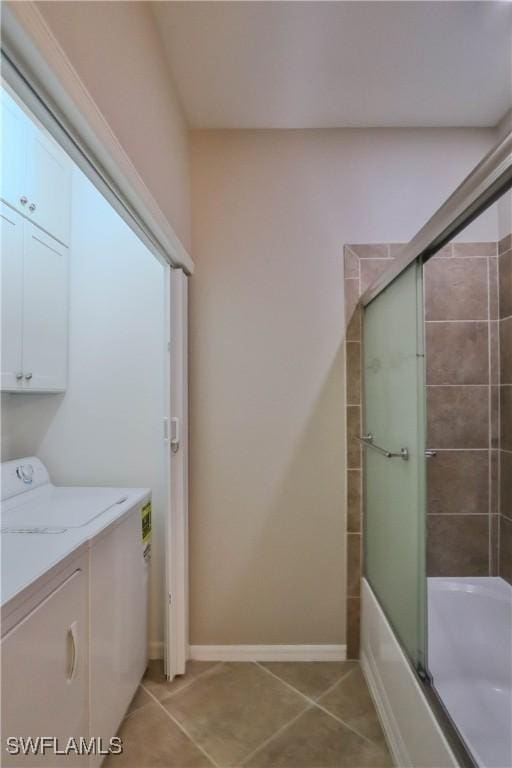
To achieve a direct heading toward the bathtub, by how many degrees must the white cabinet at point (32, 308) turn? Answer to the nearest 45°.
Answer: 0° — it already faces it

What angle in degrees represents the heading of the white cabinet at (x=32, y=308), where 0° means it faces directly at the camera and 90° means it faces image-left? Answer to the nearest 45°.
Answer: approximately 315°

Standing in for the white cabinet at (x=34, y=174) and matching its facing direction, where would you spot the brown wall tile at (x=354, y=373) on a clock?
The brown wall tile is roughly at 11 o'clock from the white cabinet.
